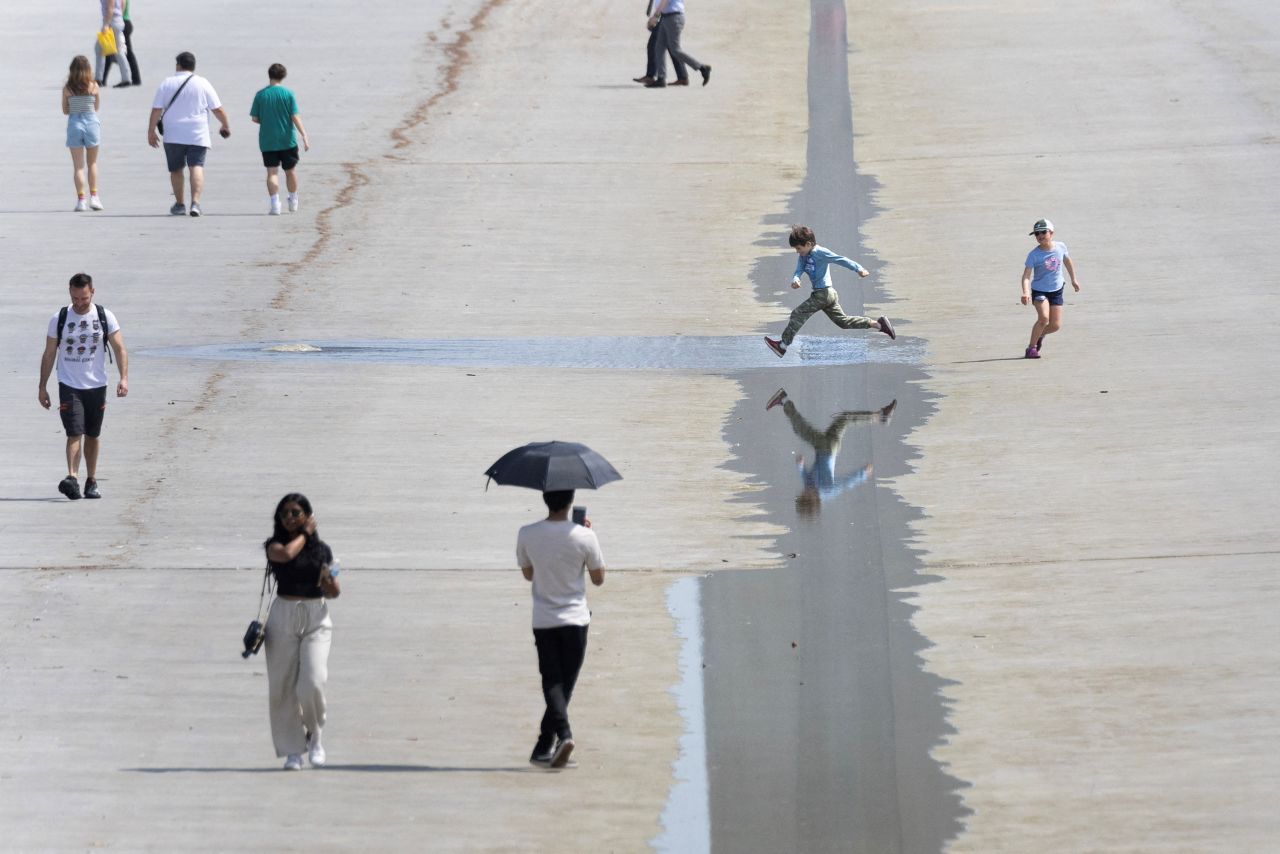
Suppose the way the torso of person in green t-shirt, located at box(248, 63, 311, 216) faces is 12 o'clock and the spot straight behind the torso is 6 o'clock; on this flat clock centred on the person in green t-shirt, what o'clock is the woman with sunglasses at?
The woman with sunglasses is roughly at 6 o'clock from the person in green t-shirt.

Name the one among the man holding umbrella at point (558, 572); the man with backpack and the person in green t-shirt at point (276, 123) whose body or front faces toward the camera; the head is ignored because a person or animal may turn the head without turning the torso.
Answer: the man with backpack

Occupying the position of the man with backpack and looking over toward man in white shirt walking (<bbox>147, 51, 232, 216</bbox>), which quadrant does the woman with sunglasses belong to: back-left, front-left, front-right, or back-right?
back-right

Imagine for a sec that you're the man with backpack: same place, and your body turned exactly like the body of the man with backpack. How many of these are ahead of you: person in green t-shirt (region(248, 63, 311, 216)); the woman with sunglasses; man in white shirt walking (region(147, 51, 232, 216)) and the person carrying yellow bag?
1

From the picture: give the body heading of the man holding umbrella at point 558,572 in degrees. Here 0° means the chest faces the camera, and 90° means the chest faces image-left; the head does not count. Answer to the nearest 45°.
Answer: approximately 180°

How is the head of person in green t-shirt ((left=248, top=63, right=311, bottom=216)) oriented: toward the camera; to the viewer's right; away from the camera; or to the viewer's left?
away from the camera

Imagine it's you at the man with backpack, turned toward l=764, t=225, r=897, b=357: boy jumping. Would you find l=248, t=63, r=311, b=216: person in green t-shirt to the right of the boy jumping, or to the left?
left

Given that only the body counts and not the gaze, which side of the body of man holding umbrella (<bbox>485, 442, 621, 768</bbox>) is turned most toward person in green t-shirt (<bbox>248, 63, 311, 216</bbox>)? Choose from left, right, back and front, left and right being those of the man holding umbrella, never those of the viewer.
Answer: front

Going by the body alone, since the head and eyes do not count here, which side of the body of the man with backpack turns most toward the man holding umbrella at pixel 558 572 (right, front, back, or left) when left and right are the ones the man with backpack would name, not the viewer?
front

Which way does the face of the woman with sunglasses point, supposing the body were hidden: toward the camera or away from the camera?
toward the camera

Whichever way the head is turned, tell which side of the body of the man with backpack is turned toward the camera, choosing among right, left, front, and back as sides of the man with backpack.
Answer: front

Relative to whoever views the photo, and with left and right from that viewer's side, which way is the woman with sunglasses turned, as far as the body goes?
facing the viewer
